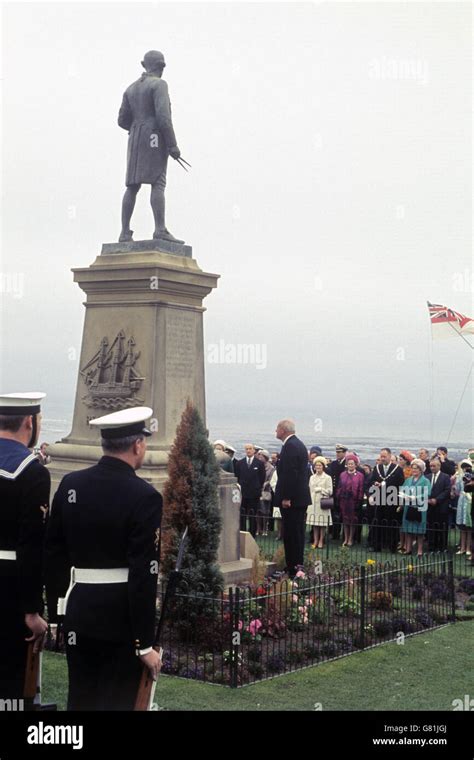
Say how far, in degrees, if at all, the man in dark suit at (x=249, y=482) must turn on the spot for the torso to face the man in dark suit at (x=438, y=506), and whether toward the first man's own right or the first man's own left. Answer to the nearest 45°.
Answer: approximately 45° to the first man's own left

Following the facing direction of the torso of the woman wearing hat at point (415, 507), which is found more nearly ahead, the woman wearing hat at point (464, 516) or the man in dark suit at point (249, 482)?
the man in dark suit

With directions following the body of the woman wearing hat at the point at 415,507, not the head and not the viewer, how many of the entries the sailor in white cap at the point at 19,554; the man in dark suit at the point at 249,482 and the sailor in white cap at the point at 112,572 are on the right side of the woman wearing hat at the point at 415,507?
1

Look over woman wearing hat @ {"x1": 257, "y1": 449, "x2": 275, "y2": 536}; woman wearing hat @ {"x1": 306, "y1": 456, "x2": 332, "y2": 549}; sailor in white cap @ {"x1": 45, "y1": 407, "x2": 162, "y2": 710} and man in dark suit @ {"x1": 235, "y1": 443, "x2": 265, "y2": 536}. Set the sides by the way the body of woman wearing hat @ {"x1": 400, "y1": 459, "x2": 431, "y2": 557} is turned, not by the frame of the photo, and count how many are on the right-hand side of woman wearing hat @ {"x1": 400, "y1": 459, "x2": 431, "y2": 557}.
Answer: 3

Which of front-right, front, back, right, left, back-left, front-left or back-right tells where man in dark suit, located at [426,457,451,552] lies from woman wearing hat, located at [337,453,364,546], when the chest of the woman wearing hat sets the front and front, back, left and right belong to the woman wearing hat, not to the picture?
left

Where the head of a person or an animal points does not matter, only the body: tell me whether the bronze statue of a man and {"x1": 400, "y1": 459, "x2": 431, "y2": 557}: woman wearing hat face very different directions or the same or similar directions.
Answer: very different directions

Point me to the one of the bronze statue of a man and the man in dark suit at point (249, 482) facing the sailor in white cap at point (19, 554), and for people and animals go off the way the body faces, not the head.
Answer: the man in dark suit

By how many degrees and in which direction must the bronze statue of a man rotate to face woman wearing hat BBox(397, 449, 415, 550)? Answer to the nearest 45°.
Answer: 0° — it already faces them

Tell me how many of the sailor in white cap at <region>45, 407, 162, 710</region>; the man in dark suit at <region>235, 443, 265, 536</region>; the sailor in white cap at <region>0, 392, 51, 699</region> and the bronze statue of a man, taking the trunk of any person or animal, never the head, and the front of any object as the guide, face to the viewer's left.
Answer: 0

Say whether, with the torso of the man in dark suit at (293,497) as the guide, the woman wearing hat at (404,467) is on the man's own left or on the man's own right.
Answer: on the man's own right

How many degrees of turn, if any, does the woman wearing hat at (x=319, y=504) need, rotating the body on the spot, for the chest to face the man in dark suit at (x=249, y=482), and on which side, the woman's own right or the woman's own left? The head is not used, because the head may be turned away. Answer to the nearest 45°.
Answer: approximately 90° to the woman's own right

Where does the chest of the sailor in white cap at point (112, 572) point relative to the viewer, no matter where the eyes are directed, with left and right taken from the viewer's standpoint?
facing away from the viewer and to the right of the viewer

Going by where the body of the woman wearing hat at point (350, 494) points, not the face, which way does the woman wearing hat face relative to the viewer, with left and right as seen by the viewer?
facing the viewer and to the left of the viewer

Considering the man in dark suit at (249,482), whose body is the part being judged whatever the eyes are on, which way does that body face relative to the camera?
toward the camera

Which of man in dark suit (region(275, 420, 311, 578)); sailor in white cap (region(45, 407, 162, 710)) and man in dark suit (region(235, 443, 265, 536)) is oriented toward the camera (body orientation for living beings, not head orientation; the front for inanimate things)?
man in dark suit (region(235, 443, 265, 536))
